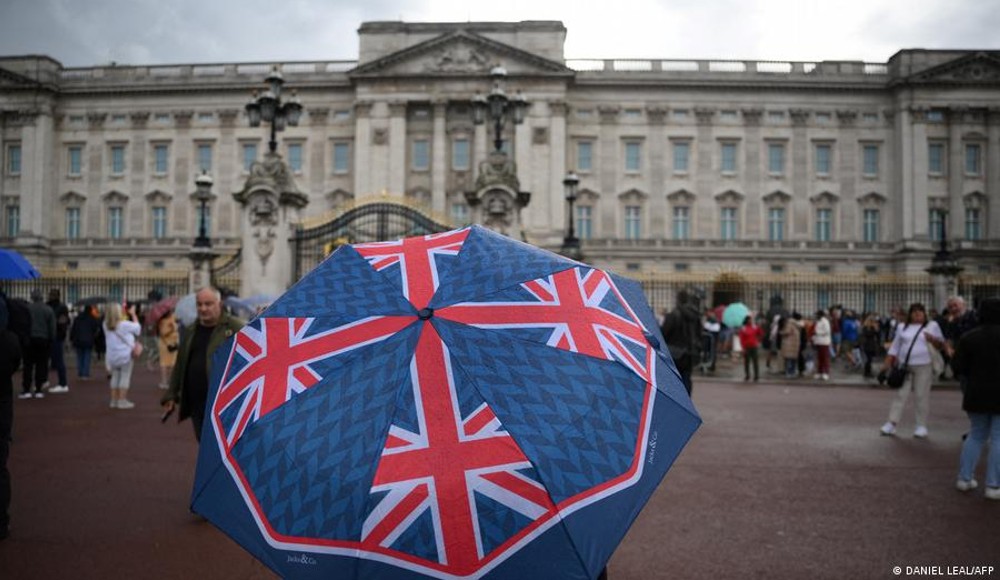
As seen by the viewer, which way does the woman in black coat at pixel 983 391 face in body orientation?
away from the camera

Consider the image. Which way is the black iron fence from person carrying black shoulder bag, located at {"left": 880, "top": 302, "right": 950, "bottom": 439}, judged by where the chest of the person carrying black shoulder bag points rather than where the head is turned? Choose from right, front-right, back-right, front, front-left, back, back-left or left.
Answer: back

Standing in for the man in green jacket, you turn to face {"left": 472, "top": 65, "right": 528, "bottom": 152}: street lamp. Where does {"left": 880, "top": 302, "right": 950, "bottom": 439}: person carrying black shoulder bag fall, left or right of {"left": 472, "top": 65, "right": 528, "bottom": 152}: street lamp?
right

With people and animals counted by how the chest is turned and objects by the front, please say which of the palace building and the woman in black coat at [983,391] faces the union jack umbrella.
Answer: the palace building

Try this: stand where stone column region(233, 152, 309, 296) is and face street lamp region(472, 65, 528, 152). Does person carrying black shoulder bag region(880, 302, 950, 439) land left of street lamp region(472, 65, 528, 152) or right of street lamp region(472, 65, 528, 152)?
right

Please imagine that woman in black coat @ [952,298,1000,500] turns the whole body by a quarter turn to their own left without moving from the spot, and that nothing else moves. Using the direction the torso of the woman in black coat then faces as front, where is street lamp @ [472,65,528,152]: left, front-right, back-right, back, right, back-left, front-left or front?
front-right

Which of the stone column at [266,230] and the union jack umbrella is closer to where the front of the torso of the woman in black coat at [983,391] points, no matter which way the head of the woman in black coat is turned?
the stone column

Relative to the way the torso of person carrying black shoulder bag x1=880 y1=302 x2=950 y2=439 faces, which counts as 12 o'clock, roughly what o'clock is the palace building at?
The palace building is roughly at 5 o'clock from the person carrying black shoulder bag.

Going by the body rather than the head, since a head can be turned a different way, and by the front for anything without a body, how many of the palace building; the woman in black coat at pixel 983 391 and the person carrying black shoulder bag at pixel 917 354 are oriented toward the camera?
2

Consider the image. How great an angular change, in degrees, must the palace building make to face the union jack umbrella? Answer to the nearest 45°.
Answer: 0° — it already faces it

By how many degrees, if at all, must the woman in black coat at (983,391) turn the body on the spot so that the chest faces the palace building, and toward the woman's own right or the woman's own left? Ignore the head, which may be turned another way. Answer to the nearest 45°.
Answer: approximately 45° to the woman's own left

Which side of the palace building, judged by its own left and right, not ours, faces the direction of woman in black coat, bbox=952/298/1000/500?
front

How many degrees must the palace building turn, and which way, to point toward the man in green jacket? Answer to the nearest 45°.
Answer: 0° — it already faces them

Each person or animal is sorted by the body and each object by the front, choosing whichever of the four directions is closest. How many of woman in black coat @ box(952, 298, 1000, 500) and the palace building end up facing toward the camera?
1

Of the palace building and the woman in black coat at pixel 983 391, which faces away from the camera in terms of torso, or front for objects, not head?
the woman in black coat

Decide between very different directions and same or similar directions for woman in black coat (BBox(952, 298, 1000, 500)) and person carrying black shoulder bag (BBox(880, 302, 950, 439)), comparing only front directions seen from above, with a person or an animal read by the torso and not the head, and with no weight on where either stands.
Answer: very different directions

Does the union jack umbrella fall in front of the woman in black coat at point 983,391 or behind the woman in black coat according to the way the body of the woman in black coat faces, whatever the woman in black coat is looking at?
behind
